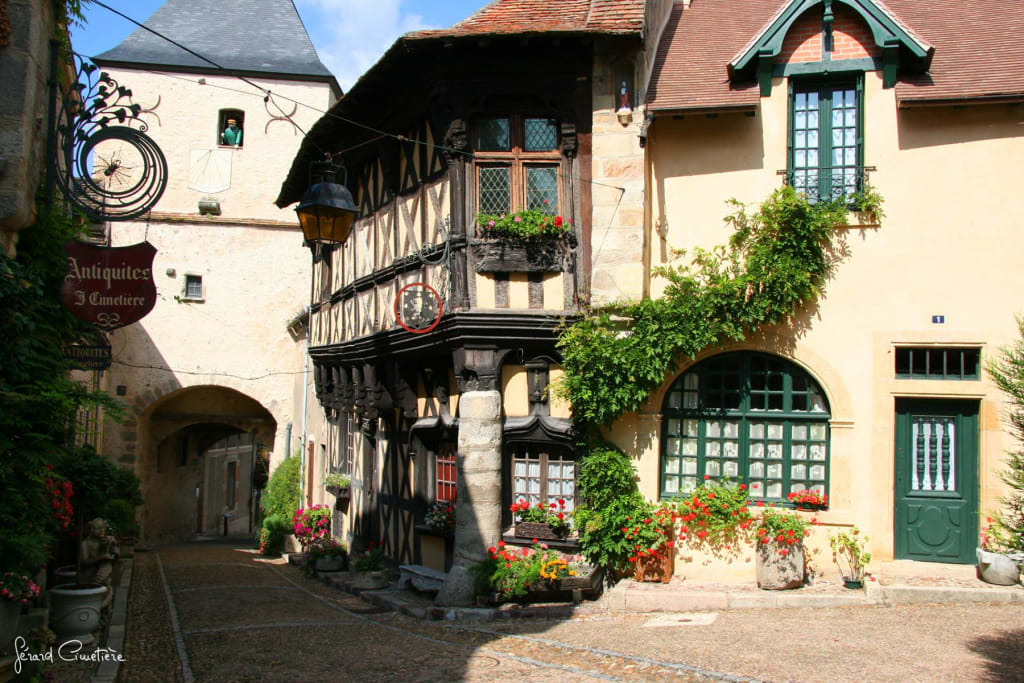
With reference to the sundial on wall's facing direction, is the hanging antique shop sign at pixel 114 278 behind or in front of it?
in front

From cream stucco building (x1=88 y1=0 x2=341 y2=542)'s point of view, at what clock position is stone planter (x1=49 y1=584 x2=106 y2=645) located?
The stone planter is roughly at 12 o'clock from the cream stucco building.

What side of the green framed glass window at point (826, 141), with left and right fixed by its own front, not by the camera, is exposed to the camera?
front

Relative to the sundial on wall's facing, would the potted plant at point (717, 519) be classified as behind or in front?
in front

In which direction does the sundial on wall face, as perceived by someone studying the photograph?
facing the viewer

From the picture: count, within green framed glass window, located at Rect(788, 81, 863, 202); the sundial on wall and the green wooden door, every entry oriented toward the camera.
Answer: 3
